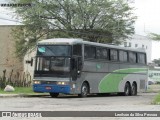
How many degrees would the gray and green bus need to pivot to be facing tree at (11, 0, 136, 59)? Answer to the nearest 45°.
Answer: approximately 135° to its right

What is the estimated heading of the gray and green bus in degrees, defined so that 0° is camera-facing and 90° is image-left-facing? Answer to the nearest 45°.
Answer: approximately 45°
